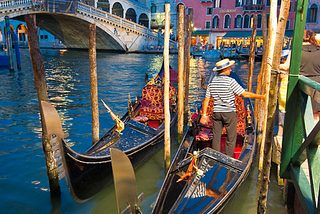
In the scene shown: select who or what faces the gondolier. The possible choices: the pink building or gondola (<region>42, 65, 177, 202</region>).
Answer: the pink building

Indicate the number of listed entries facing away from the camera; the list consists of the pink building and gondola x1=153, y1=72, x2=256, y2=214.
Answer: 0

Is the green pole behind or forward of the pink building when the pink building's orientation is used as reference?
forward

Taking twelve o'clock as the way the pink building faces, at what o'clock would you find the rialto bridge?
The rialto bridge is roughly at 2 o'clock from the pink building.

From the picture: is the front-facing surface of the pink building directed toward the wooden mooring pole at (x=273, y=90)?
yes

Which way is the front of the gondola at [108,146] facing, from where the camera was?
facing the viewer and to the left of the viewer

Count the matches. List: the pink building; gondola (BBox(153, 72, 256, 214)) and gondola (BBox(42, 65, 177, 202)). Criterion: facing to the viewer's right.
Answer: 0

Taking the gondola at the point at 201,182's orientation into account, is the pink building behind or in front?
behind

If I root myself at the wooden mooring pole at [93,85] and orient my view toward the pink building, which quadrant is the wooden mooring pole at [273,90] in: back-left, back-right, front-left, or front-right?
back-right

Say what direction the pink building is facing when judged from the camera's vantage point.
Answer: facing the viewer

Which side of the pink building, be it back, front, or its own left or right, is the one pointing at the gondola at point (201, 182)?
front

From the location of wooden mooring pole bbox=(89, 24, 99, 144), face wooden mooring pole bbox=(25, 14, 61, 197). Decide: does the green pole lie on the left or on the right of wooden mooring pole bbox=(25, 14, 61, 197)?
left

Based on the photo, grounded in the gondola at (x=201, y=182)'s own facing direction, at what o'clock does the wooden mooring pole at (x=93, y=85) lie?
The wooden mooring pole is roughly at 3 o'clock from the gondola.
